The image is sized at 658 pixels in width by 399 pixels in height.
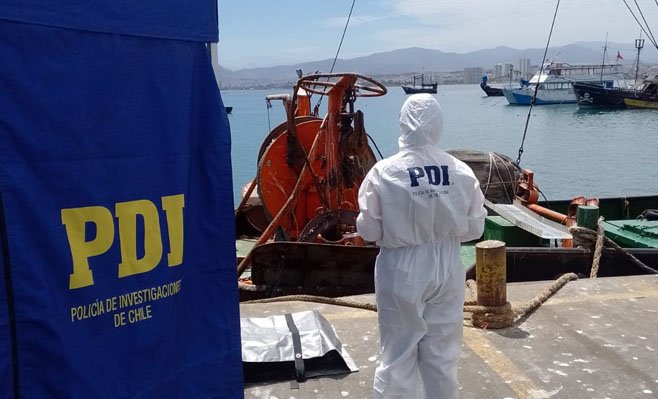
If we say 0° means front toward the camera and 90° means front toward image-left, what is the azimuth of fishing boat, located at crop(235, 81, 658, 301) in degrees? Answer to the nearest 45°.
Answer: approximately 270°

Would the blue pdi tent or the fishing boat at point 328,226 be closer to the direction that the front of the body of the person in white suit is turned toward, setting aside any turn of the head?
the fishing boat

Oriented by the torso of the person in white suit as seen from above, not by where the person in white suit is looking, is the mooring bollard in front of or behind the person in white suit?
in front

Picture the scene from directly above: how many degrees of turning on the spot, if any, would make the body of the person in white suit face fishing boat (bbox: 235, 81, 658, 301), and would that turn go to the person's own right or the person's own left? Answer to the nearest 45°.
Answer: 0° — they already face it

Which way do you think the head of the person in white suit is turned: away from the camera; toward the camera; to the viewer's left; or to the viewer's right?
away from the camera

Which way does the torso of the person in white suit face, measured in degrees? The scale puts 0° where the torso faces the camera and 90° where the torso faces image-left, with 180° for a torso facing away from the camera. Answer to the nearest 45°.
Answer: approximately 180°

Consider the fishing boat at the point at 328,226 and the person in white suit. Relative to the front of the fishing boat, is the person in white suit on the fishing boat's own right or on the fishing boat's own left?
on the fishing boat's own right

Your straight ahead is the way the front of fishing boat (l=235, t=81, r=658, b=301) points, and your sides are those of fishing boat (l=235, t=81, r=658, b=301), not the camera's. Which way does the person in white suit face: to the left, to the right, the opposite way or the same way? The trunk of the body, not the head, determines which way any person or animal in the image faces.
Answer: to the left
